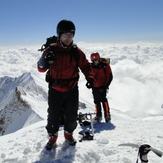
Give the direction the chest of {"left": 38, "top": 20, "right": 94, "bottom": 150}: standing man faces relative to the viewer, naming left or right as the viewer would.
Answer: facing the viewer

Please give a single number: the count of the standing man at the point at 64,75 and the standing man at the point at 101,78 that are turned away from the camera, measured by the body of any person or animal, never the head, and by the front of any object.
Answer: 0

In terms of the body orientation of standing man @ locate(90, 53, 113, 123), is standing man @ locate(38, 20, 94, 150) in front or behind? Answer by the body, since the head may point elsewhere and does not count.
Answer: in front

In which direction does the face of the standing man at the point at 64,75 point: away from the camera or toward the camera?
toward the camera

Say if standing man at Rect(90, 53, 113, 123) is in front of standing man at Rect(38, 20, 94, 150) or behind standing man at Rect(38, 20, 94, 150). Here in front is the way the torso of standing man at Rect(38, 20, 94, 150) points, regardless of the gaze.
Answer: behind

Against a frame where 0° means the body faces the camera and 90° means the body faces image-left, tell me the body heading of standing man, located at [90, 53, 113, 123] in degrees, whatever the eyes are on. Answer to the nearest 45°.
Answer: approximately 45°
